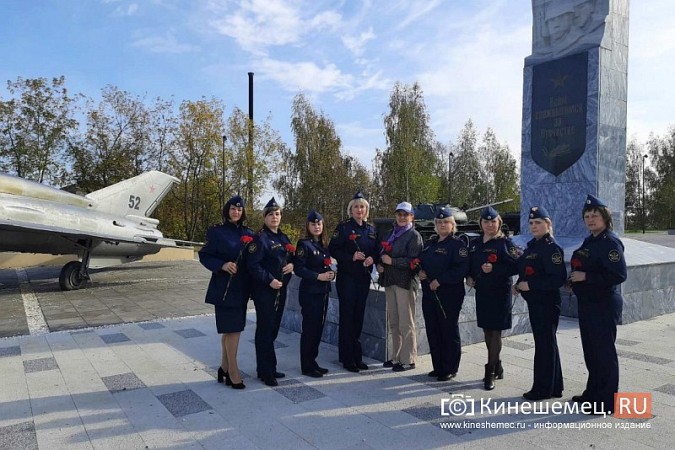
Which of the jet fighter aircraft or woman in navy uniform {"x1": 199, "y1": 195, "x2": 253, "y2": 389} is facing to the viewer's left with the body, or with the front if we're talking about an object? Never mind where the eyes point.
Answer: the jet fighter aircraft

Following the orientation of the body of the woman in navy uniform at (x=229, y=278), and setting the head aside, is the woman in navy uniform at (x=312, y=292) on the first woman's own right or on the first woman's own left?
on the first woman's own left

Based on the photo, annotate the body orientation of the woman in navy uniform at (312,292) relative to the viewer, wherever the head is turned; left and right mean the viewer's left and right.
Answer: facing the viewer and to the right of the viewer

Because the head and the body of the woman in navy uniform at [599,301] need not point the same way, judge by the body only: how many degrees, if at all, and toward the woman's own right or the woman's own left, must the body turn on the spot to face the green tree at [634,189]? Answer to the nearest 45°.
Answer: approximately 135° to the woman's own right

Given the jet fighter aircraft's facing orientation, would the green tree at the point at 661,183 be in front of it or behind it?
behind

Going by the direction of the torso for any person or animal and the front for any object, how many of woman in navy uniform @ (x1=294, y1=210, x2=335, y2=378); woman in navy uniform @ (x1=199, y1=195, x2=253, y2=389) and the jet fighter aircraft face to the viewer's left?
1

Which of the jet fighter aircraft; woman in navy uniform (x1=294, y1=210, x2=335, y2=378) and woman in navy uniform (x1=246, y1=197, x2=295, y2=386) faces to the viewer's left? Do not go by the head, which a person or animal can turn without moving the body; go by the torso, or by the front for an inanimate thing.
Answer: the jet fighter aircraft

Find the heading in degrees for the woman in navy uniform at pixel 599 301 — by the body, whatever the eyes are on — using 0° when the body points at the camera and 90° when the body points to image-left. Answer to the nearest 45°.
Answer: approximately 45°

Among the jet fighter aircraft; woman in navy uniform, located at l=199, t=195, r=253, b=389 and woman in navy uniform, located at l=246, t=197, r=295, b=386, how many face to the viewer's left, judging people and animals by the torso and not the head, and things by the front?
1

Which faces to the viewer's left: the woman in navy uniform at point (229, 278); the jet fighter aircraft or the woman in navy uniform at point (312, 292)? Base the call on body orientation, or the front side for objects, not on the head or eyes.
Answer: the jet fighter aircraft

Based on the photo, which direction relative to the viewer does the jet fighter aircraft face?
to the viewer's left
